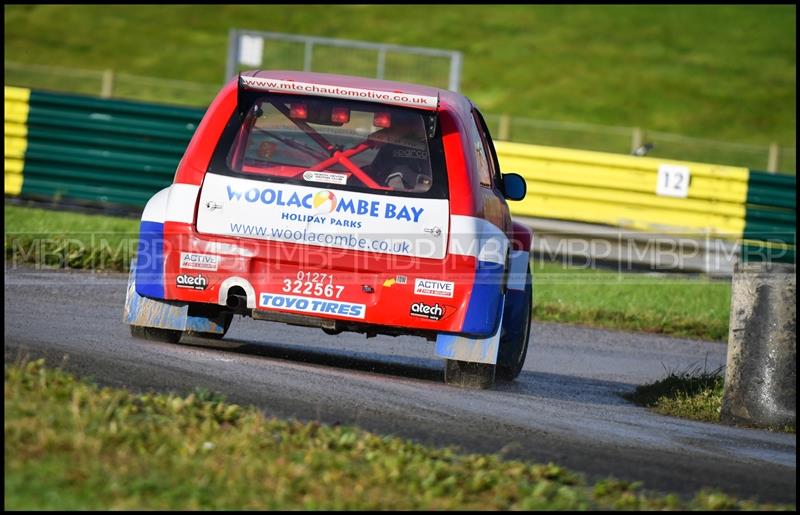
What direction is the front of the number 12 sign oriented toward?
toward the camera

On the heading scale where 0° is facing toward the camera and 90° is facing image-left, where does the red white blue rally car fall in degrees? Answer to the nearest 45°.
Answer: approximately 180°

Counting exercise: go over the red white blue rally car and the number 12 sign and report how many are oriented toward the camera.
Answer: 1

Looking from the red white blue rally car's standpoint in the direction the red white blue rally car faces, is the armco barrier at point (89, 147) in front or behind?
in front

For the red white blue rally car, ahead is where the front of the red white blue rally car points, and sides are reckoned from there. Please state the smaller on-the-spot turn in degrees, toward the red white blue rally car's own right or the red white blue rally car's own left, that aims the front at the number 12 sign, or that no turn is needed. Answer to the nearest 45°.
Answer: approximately 45° to the red white blue rally car's own right

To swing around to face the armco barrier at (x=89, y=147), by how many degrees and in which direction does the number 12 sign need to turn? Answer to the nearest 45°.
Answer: approximately 90° to its right

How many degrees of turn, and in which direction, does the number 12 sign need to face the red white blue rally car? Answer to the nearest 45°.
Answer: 0° — it already faces it

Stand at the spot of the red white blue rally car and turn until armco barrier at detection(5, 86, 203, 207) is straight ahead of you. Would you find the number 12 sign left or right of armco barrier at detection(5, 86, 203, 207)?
right

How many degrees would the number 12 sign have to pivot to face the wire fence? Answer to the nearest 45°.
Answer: approximately 180°

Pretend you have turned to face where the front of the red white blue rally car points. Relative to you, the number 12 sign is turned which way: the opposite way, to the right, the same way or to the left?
the opposite way

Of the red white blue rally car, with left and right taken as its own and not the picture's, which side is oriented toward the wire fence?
front
